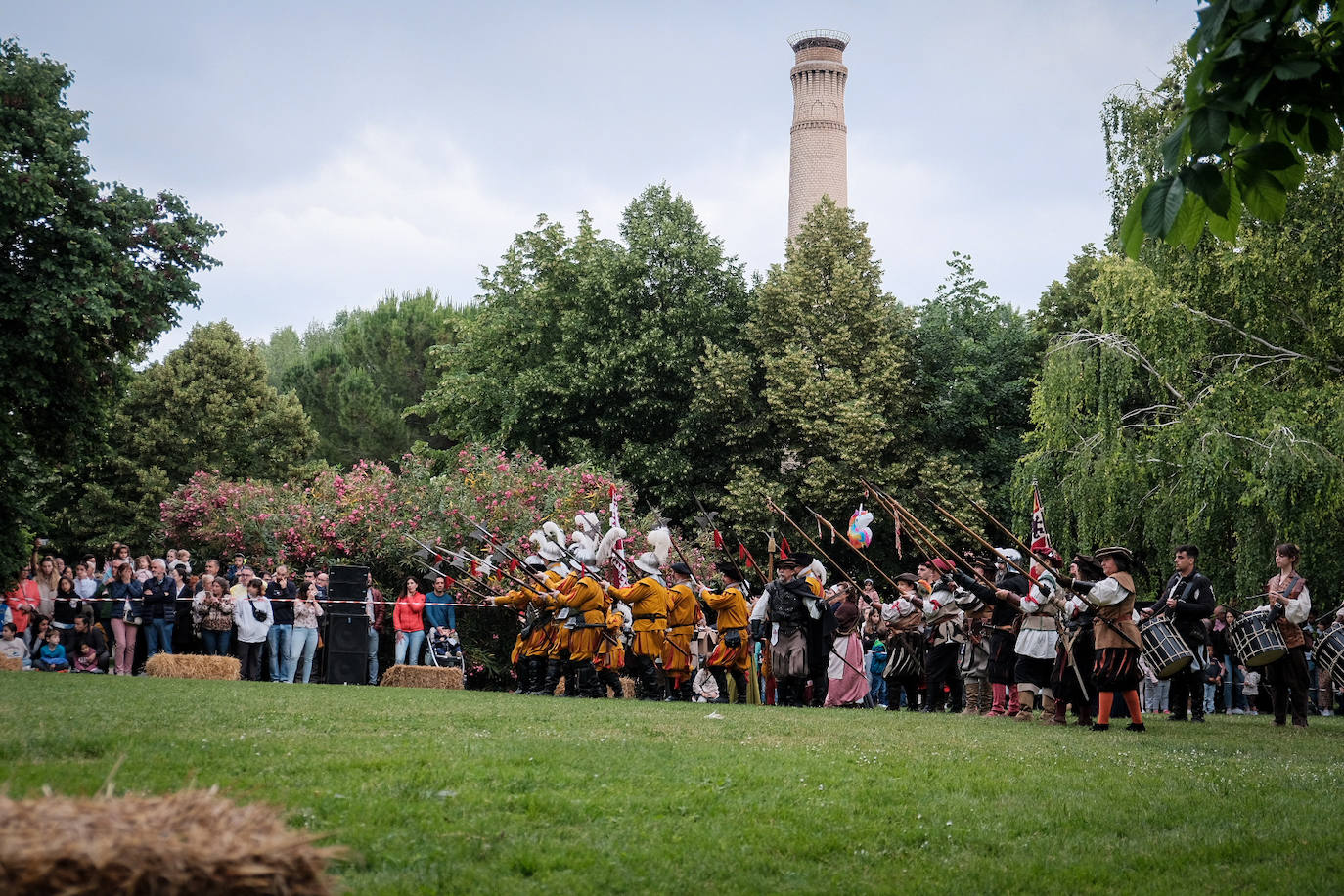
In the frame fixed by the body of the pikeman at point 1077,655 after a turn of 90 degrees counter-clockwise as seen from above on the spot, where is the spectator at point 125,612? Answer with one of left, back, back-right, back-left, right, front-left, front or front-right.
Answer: right

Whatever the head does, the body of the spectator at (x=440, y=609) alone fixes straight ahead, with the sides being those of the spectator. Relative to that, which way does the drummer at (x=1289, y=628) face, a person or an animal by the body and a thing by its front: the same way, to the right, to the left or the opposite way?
to the right

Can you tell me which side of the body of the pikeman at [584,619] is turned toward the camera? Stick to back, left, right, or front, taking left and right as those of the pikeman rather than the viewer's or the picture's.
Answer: left

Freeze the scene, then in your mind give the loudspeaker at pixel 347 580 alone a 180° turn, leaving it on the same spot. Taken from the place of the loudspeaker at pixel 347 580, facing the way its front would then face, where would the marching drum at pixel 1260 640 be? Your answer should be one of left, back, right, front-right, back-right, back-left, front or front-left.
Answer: back-right

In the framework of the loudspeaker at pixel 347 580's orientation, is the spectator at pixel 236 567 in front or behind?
behind

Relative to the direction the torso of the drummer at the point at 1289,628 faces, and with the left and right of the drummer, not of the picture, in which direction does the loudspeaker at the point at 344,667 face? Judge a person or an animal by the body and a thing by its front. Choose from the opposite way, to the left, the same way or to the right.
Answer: to the left

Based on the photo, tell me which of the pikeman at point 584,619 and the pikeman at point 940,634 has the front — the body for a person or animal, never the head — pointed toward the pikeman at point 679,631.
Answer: the pikeman at point 940,634

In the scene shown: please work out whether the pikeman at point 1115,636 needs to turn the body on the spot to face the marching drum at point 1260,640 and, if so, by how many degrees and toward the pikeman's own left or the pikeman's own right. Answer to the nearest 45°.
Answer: approximately 135° to the pikeman's own right

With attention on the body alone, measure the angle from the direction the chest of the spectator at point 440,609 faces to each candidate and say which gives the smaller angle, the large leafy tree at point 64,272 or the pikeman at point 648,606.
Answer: the pikeman

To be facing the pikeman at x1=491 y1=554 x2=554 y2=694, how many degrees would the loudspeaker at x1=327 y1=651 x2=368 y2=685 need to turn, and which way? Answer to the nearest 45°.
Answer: approximately 45° to its left

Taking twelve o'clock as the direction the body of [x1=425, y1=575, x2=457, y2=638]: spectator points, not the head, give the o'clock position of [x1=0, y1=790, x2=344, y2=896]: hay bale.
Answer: The hay bale is roughly at 12 o'clock from the spectator.

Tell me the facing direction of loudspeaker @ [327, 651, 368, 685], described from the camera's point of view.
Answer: facing the viewer

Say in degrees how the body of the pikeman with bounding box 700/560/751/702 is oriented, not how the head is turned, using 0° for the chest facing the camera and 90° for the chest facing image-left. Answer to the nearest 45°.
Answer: approximately 90°

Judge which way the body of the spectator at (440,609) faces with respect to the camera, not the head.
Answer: toward the camera

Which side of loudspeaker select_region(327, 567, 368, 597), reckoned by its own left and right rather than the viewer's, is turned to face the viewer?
front
